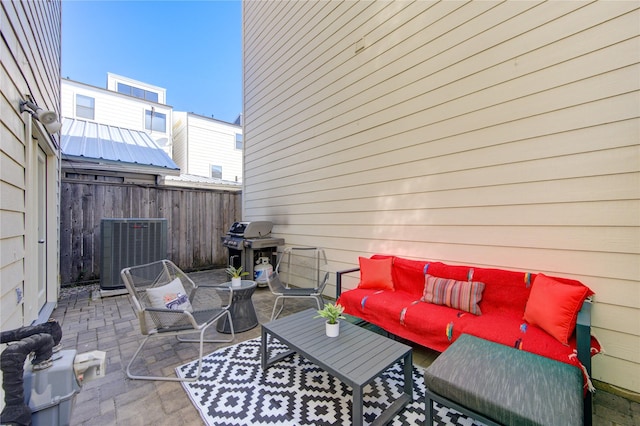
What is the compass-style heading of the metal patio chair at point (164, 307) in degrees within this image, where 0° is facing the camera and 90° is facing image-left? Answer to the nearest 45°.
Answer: approximately 315°

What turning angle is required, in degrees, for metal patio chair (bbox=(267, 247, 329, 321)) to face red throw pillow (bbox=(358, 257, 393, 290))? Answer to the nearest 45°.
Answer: approximately 45° to its left

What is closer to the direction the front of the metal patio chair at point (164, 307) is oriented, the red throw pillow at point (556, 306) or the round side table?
the red throw pillow

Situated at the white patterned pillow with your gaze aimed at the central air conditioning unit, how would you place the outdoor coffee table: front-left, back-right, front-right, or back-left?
back-right

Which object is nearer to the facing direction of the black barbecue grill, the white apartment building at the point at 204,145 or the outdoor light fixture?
the outdoor light fixture

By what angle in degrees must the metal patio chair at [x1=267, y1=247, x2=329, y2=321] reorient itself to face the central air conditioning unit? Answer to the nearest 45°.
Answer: approximately 90° to its right

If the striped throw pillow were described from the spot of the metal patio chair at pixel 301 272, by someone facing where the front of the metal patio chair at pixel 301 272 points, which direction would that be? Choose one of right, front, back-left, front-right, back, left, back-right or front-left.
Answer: front-left

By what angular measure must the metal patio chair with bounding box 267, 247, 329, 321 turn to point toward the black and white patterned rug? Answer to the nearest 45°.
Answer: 0° — it already faces it

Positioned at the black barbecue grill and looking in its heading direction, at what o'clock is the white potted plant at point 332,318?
The white potted plant is roughly at 10 o'clock from the black barbecue grill.

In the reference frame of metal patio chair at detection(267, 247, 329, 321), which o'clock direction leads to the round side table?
The round side table is roughly at 1 o'clock from the metal patio chair.

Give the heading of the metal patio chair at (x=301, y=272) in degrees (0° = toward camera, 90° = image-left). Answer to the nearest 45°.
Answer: approximately 0°
